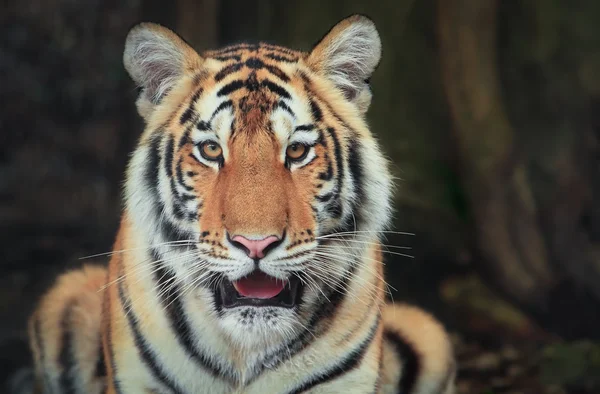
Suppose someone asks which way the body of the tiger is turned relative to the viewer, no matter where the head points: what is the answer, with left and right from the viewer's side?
facing the viewer
